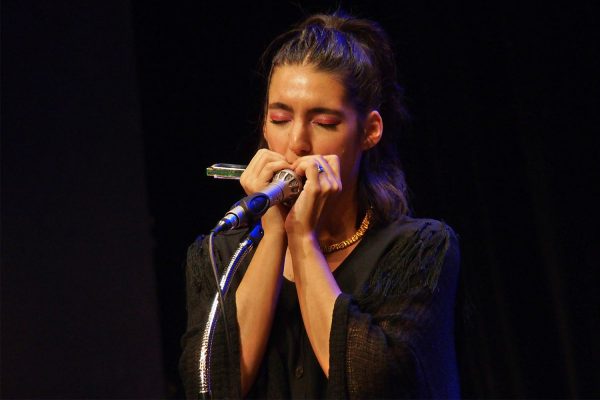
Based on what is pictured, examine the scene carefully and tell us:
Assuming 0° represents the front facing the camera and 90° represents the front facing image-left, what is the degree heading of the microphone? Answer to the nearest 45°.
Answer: approximately 225°

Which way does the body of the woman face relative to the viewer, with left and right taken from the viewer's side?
facing the viewer and to the left of the viewer

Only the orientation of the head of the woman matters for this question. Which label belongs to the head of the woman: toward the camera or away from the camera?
toward the camera
